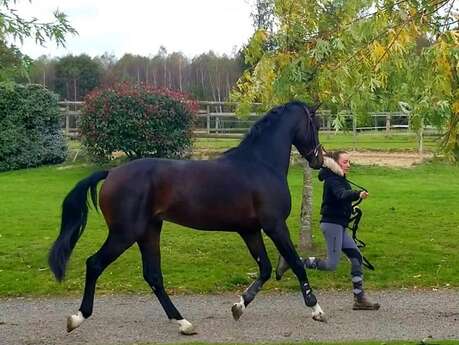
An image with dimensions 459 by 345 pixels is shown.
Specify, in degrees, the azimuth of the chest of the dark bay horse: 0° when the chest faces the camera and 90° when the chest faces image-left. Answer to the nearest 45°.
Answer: approximately 270°

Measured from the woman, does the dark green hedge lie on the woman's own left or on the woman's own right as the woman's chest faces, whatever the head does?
on the woman's own left

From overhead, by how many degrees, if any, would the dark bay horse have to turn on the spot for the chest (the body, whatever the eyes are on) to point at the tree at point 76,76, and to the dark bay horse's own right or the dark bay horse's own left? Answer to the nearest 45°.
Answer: approximately 90° to the dark bay horse's own left

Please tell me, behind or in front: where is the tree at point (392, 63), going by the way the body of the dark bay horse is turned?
in front

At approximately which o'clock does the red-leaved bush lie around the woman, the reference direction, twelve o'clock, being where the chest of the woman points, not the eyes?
The red-leaved bush is roughly at 8 o'clock from the woman.

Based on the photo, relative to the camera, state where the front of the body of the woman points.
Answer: to the viewer's right

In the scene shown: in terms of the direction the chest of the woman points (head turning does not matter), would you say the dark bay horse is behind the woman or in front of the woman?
behind

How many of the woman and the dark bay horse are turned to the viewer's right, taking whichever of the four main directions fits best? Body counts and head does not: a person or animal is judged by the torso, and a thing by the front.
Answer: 2
